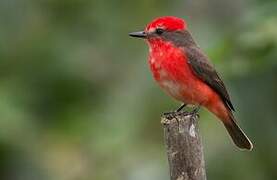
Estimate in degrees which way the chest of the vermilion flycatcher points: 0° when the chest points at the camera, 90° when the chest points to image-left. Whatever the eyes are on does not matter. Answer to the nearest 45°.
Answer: approximately 90°
